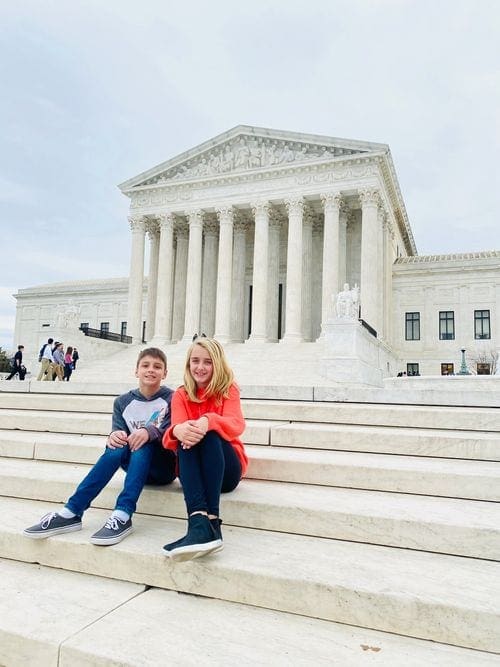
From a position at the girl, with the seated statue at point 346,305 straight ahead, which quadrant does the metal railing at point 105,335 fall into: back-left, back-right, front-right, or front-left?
front-left

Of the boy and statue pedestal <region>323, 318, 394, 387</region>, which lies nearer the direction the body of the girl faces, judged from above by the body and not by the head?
the boy

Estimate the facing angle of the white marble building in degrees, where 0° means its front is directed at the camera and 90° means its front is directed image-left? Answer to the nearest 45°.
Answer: approximately 45°

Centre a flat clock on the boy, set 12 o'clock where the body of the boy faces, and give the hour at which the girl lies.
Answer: The girl is roughly at 9 o'clock from the boy.

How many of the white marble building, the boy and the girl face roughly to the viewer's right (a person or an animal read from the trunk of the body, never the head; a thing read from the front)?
0

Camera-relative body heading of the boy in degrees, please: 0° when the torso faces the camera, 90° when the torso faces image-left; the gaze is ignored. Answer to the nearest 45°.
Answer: approximately 45°

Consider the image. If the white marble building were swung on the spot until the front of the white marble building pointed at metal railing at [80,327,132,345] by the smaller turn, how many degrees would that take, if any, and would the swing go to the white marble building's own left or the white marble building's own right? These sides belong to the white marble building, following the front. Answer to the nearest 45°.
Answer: approximately 45° to the white marble building's own right

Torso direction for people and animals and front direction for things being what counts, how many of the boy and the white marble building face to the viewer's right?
0

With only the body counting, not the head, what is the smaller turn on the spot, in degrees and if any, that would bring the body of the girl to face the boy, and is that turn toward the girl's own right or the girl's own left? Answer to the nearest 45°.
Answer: approximately 90° to the girl's own right

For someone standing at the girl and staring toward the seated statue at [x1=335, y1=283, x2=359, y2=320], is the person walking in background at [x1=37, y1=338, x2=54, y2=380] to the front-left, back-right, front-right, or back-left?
front-left

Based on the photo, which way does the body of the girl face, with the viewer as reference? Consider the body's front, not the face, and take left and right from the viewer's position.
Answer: facing the viewer and to the left of the viewer

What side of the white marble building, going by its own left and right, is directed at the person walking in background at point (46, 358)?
front

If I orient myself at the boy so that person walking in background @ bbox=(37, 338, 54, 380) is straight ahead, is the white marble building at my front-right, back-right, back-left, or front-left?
front-right

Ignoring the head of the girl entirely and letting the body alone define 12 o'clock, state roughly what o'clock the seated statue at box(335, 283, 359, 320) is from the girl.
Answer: The seated statue is roughly at 5 o'clock from the girl.

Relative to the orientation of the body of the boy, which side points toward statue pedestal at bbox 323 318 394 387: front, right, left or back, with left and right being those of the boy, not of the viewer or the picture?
back

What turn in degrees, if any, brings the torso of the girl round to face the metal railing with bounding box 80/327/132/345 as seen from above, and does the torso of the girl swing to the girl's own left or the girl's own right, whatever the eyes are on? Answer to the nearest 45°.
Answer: approximately 135° to the girl's own right
